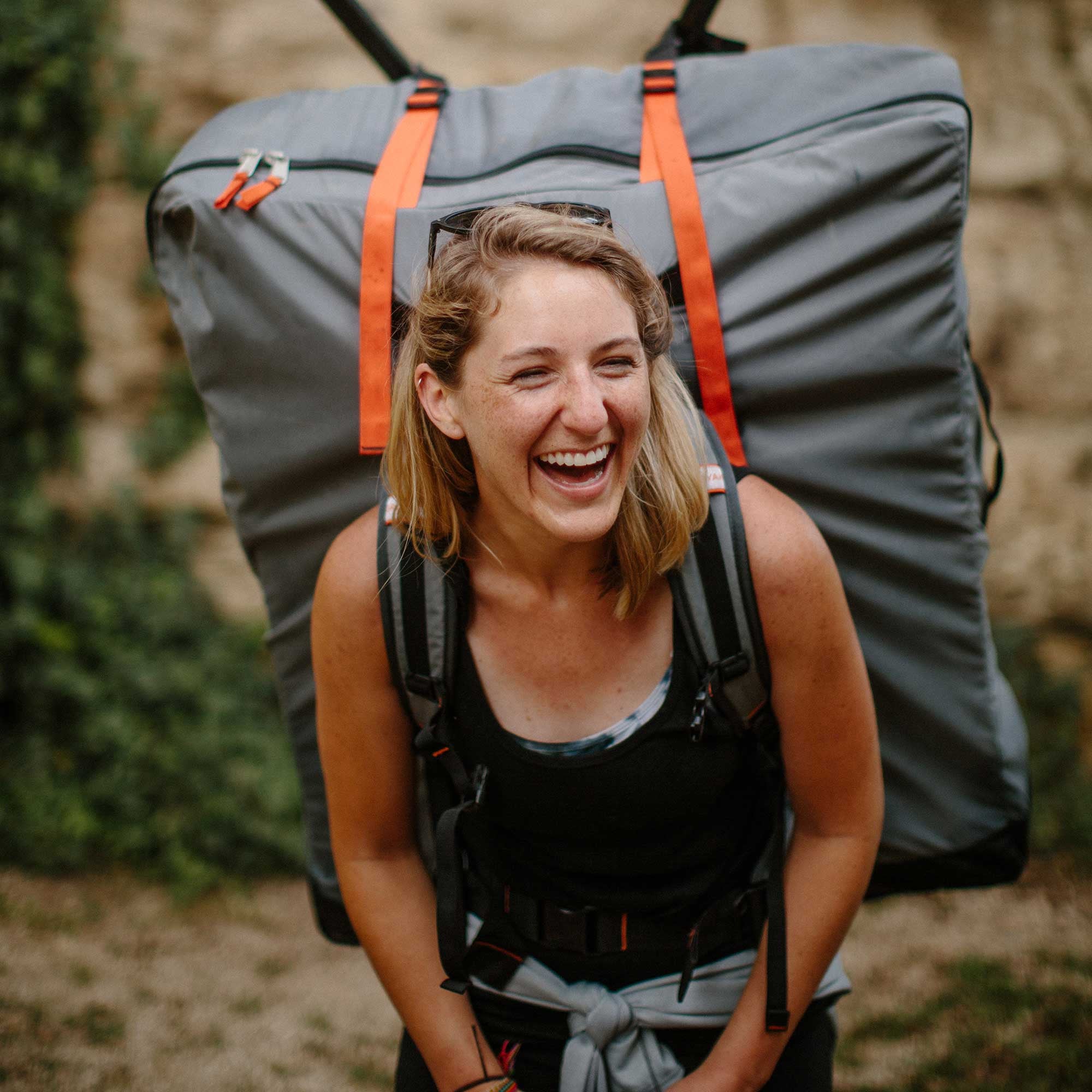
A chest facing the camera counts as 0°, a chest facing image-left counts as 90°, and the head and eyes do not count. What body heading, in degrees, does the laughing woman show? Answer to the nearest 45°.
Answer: approximately 0°
